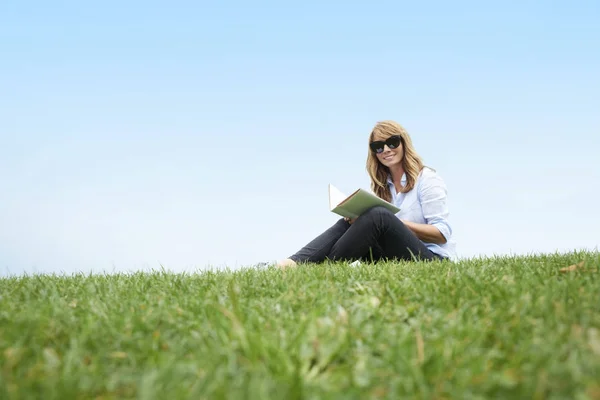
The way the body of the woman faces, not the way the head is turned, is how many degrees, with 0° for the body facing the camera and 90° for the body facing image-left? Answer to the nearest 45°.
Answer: approximately 45°
